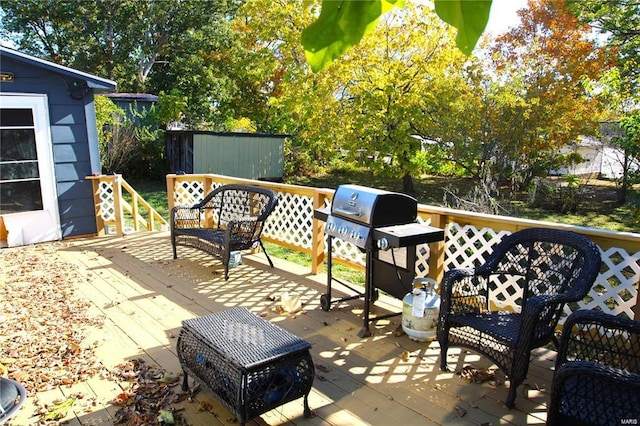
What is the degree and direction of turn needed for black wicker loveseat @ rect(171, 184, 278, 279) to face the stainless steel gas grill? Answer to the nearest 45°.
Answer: approximately 90° to its left

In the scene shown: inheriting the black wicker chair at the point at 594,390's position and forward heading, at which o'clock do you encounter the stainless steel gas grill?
The stainless steel gas grill is roughly at 1 o'clock from the black wicker chair.

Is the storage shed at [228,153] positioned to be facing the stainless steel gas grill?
no

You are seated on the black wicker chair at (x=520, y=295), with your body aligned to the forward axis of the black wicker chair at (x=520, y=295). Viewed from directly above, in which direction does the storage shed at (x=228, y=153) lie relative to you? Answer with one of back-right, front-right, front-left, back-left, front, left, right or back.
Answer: right

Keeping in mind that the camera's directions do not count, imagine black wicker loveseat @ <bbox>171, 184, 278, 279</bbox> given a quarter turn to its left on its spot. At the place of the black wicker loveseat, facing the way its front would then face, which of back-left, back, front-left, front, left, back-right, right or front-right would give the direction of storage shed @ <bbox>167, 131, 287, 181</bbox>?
back-left

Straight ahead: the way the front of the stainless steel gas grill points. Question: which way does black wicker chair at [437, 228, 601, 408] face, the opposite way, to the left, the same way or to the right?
the same way

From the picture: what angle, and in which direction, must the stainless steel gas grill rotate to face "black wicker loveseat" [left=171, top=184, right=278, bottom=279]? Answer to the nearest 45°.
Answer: approximately 90° to its right

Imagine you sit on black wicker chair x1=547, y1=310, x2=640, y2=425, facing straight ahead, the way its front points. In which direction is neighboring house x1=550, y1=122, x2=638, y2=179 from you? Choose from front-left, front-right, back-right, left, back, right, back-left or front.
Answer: right

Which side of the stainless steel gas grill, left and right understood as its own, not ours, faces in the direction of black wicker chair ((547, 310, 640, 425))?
left

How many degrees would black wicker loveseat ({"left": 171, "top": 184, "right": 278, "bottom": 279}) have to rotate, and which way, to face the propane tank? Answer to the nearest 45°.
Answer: approximately 90° to its left

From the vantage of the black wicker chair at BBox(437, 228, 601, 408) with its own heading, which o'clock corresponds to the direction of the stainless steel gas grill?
The stainless steel gas grill is roughly at 2 o'clock from the black wicker chair.

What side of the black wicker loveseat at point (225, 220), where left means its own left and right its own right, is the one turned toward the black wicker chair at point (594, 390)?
left

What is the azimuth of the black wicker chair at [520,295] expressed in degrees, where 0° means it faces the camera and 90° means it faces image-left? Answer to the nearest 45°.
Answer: approximately 45°

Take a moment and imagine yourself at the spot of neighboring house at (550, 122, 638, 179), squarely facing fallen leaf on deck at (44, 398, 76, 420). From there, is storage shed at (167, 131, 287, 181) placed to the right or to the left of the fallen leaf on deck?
right

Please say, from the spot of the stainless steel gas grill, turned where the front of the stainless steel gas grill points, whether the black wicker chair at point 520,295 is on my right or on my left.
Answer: on my left

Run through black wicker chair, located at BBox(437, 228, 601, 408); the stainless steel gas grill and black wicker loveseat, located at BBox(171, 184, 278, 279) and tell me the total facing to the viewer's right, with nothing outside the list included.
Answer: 0

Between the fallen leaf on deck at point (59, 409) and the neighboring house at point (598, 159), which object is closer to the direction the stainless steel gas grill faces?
the fallen leaf on deck

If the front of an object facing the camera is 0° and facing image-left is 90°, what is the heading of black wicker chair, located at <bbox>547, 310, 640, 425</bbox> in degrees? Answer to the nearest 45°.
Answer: approximately 90°

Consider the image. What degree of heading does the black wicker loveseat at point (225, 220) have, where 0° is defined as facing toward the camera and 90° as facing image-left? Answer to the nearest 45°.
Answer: approximately 45°

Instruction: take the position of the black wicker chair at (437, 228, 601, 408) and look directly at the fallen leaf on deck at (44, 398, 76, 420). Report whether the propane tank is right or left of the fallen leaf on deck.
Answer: right
